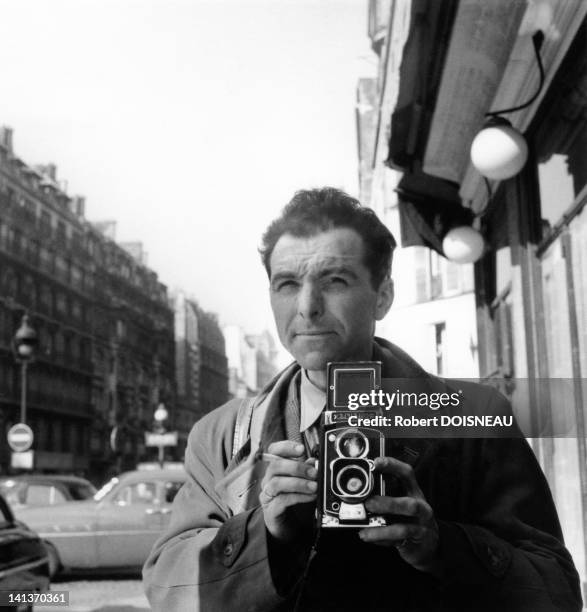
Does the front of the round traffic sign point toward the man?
yes

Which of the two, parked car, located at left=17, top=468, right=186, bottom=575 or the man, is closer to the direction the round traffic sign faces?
the man

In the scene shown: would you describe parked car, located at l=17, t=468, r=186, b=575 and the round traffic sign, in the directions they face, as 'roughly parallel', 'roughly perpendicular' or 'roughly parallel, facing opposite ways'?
roughly perpendicular

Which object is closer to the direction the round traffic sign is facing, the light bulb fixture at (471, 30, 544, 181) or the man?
the man

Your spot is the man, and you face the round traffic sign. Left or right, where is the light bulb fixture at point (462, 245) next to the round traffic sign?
right

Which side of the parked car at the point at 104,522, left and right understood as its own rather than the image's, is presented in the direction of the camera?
left

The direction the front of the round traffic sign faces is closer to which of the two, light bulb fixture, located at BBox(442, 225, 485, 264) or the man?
the man

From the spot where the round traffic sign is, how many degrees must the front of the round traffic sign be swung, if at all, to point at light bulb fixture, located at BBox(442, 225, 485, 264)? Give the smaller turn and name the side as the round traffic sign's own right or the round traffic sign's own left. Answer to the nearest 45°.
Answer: approximately 45° to the round traffic sign's own left

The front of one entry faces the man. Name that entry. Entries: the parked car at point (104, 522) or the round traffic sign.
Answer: the round traffic sign

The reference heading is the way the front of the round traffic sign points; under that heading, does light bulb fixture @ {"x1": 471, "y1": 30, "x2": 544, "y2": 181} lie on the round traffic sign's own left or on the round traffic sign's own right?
on the round traffic sign's own left
